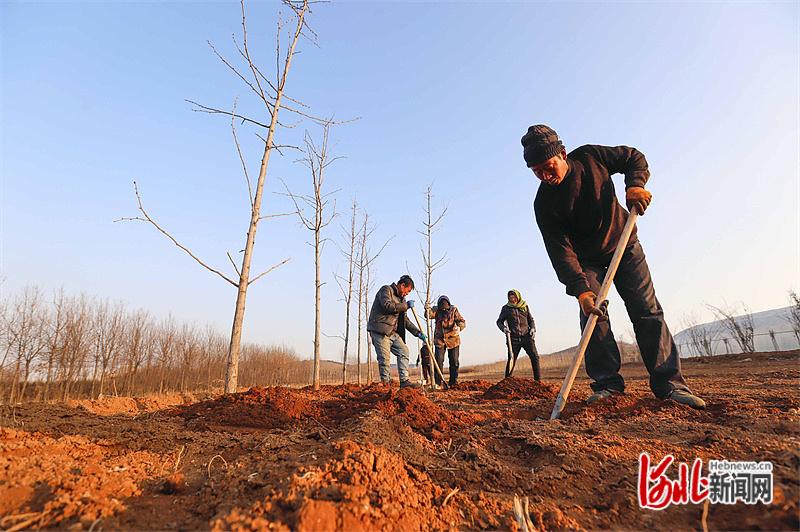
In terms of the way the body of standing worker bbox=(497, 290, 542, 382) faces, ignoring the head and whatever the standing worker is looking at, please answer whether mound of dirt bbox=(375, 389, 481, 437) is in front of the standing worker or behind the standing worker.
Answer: in front

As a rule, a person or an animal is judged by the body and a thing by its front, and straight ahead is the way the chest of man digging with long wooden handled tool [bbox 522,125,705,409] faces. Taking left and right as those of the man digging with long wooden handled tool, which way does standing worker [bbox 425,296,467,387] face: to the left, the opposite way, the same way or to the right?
to the left

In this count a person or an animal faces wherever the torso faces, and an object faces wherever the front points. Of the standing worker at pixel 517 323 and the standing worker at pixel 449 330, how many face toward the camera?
2

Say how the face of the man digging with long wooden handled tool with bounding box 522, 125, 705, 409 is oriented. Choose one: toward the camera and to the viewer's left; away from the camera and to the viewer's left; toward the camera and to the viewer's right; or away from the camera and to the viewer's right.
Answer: toward the camera and to the viewer's left

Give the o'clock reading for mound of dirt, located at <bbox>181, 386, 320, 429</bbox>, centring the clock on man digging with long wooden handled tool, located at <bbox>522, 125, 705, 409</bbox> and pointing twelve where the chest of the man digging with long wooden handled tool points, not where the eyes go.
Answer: The mound of dirt is roughly at 1 o'clock from the man digging with long wooden handled tool.

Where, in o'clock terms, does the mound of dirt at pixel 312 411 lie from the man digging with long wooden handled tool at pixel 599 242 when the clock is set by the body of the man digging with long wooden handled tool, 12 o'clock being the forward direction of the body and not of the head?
The mound of dirt is roughly at 1 o'clock from the man digging with long wooden handled tool.

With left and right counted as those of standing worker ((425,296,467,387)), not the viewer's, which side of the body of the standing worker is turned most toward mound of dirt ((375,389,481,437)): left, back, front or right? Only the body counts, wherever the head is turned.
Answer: front

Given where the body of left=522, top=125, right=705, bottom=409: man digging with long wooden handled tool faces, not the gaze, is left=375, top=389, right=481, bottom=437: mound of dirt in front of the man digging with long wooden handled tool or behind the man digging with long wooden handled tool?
in front

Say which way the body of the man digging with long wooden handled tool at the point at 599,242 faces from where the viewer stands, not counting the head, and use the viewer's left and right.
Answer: facing the viewer and to the left of the viewer
